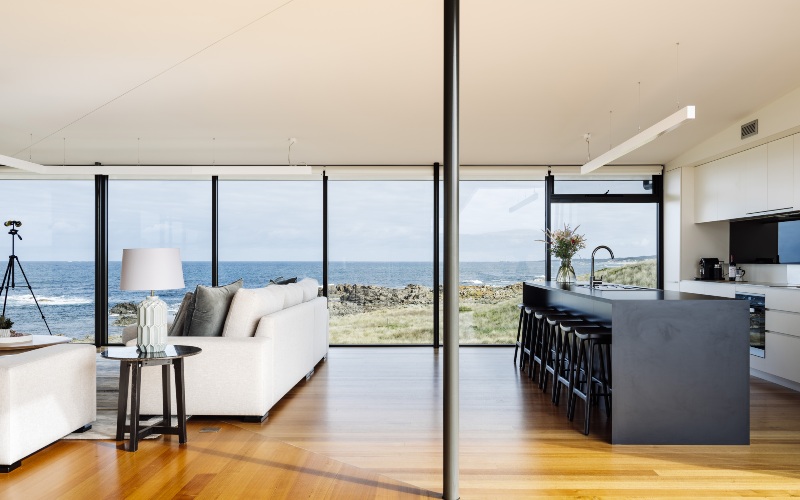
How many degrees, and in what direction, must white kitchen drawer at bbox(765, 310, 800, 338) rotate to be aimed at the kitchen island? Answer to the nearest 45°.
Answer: approximately 45° to its left

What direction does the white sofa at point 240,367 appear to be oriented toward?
to the viewer's left

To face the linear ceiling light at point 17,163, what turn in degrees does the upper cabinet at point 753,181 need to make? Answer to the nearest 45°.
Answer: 0° — it already faces it

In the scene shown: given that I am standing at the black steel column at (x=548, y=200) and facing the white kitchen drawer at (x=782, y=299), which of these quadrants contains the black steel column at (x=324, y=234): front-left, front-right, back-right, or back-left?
back-right

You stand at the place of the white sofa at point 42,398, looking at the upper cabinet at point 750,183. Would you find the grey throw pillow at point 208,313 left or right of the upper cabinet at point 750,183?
left

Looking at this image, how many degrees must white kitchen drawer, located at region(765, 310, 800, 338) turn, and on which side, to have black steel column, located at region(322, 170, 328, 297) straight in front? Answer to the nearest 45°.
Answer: approximately 45° to its right

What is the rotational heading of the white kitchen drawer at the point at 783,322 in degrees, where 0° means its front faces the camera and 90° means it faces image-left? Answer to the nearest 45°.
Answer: approximately 45°
